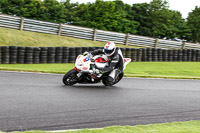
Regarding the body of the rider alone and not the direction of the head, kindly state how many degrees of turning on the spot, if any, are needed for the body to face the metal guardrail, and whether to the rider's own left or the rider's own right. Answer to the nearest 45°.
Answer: approximately 135° to the rider's own right

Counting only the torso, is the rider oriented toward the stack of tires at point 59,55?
no

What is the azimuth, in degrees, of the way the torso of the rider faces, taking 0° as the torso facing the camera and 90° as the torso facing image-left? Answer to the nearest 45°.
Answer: approximately 45°

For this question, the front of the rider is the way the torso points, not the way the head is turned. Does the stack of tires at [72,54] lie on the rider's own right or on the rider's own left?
on the rider's own right

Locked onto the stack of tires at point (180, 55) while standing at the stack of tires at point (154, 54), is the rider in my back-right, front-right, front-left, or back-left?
back-right

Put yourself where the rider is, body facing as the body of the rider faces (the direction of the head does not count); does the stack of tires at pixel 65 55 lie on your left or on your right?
on your right

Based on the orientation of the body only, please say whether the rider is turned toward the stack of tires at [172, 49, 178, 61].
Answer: no

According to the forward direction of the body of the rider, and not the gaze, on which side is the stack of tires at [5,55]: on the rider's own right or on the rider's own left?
on the rider's own right

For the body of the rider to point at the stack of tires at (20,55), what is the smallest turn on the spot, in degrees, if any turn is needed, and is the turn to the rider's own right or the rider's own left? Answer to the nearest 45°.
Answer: approximately 90° to the rider's own right

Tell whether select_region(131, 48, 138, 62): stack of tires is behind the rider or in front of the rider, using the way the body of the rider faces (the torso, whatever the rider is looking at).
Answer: behind

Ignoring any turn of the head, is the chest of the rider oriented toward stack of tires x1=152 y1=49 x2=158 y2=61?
no
